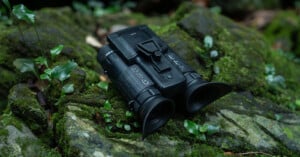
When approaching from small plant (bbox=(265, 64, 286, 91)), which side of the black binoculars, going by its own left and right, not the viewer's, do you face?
right

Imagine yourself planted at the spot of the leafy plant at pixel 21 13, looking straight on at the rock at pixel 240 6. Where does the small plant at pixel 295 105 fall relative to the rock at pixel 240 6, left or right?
right

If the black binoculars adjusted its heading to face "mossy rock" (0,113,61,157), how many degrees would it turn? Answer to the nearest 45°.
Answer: approximately 90° to its left

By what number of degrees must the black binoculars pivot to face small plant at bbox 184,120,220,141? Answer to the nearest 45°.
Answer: approximately 180°

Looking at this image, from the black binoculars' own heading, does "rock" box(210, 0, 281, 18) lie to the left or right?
on its right

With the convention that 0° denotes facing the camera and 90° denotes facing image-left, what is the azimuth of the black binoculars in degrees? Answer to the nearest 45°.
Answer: approximately 135°
